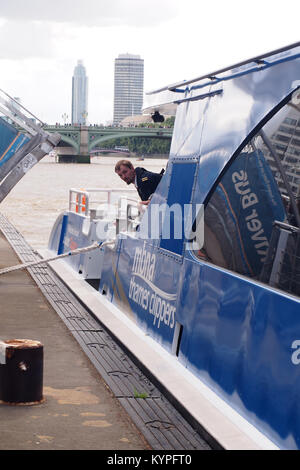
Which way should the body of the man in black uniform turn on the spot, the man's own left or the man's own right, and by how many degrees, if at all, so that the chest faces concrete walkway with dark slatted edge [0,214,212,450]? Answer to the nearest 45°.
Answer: approximately 45° to the man's own left

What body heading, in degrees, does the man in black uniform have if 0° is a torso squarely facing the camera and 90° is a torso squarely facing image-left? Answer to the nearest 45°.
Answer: approximately 45°

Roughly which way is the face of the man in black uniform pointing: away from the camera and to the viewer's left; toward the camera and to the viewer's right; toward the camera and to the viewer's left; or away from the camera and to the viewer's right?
toward the camera and to the viewer's left

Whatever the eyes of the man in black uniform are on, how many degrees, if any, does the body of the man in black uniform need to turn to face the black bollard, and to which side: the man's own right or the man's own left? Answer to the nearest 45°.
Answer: approximately 45° to the man's own left
